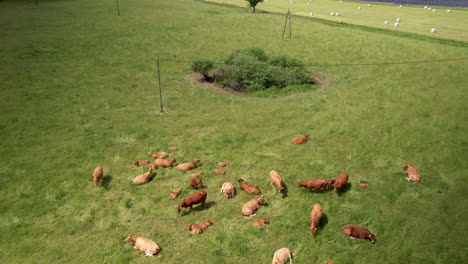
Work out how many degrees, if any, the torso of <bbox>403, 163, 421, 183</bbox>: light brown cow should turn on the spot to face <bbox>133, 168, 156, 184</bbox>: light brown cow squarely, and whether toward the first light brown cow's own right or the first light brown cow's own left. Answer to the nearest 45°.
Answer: approximately 90° to the first light brown cow's own left

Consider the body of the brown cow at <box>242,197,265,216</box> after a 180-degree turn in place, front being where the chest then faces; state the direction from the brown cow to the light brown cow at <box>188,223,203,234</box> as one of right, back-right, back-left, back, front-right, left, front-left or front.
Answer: front

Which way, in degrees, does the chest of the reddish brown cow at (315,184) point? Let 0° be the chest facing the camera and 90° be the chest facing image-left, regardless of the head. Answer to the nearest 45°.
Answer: approximately 90°

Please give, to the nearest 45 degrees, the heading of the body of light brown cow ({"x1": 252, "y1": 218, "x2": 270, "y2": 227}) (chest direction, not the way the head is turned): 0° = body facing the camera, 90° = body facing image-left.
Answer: approximately 270°

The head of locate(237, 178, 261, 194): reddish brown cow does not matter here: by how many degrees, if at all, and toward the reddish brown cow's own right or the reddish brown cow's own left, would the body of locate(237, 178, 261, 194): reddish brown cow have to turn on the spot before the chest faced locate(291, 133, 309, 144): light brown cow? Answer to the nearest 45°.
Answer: approximately 90° to the reddish brown cow's own right

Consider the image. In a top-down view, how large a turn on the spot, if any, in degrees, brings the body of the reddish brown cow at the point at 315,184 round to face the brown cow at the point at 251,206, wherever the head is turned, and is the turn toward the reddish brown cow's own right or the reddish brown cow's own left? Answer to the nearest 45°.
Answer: approximately 45° to the reddish brown cow's own left

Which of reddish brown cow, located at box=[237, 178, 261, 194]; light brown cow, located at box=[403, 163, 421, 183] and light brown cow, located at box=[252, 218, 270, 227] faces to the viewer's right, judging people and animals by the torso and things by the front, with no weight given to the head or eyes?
light brown cow, located at box=[252, 218, 270, 227]

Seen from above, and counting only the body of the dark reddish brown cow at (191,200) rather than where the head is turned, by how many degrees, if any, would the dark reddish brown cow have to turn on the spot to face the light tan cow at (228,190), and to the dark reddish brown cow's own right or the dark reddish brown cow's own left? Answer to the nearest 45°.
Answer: approximately 180°

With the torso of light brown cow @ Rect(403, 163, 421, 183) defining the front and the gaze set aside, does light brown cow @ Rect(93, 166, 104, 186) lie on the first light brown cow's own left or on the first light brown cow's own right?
on the first light brown cow's own left
